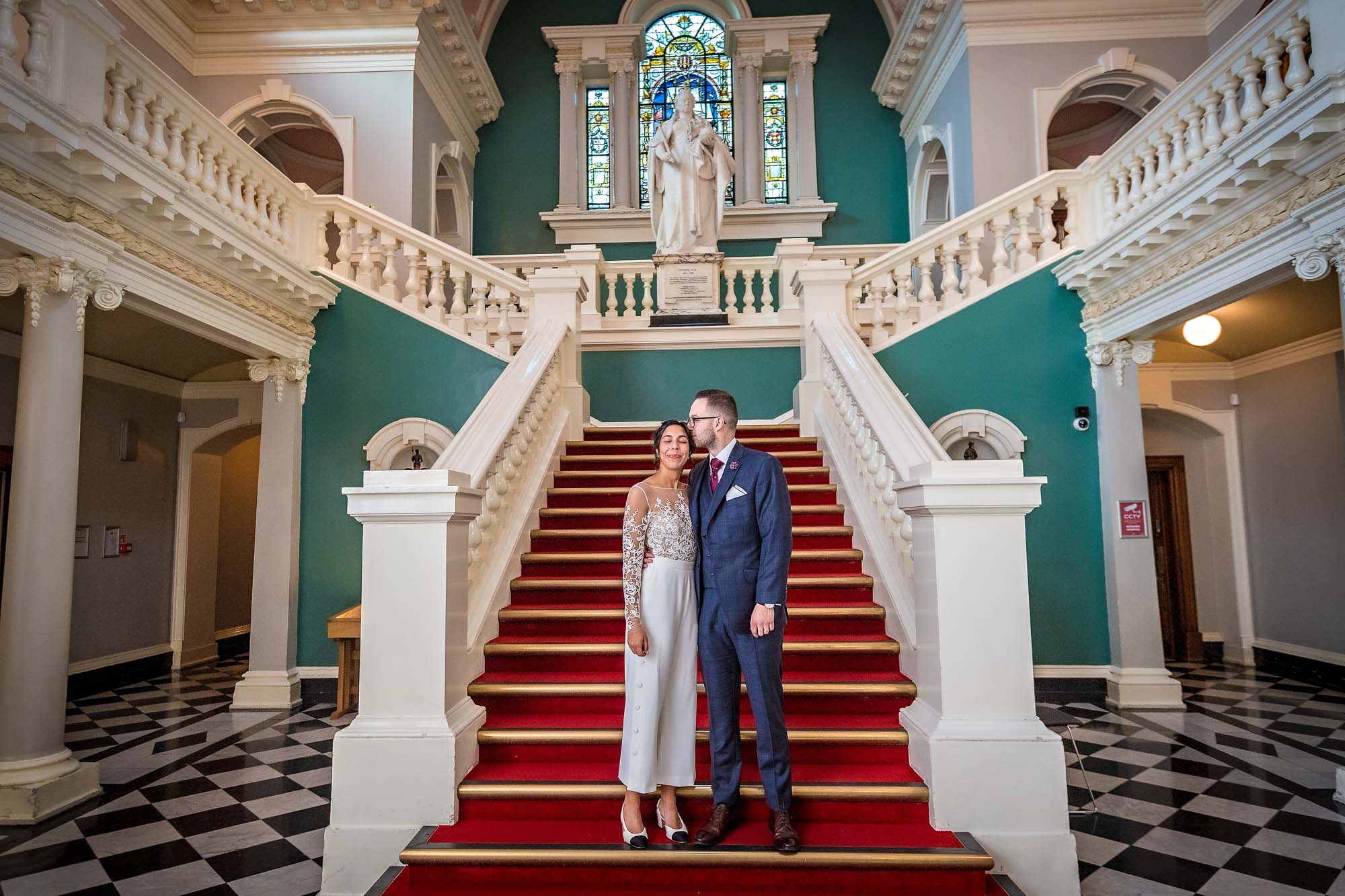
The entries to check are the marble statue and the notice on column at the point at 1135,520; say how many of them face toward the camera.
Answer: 2

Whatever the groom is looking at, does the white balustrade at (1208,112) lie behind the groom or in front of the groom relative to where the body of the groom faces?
behind

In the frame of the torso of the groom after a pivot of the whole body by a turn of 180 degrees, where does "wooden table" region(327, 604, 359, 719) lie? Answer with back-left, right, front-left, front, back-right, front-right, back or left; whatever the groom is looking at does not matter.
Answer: left

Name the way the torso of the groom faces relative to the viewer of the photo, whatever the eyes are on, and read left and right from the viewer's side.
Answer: facing the viewer and to the left of the viewer

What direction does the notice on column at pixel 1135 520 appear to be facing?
toward the camera

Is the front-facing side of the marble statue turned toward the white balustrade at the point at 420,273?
no

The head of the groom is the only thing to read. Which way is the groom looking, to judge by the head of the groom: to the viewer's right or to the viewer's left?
to the viewer's left

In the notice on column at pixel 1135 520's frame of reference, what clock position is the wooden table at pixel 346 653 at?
The wooden table is roughly at 2 o'clock from the notice on column.

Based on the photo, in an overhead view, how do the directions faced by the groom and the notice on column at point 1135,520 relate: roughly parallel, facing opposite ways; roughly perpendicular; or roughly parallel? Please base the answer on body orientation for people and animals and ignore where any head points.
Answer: roughly parallel

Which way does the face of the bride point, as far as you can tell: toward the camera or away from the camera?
toward the camera

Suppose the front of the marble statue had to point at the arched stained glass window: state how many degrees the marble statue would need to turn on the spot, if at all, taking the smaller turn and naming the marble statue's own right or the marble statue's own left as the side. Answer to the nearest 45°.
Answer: approximately 180°

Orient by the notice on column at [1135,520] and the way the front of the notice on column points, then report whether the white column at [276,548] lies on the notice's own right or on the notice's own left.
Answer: on the notice's own right

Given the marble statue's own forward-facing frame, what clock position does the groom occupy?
The groom is roughly at 12 o'clock from the marble statue.

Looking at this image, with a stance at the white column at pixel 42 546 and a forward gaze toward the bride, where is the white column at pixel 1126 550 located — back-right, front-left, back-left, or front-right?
front-left

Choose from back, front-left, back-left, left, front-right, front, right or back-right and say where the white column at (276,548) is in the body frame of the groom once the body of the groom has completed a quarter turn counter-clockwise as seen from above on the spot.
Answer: back

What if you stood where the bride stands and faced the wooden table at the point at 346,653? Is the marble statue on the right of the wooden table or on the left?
right
